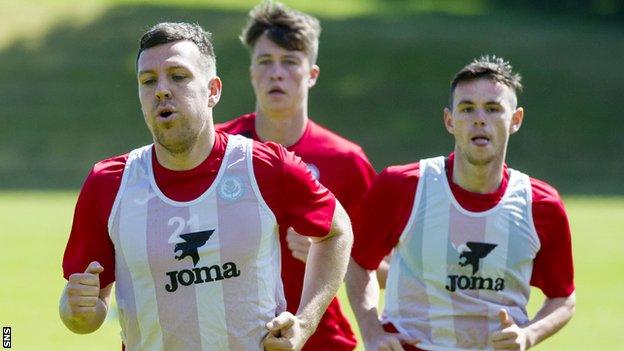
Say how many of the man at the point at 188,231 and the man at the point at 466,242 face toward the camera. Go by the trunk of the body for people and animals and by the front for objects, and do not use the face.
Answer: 2

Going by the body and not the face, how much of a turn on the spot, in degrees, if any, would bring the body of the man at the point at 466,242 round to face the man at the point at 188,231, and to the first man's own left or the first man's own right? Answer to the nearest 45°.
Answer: approximately 45° to the first man's own right

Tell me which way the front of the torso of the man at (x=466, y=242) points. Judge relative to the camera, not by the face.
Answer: toward the camera

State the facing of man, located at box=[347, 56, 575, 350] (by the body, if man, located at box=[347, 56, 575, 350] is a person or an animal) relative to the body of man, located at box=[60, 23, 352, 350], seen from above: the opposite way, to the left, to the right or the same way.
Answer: the same way

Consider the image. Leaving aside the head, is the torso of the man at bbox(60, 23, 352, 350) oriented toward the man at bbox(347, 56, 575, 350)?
no

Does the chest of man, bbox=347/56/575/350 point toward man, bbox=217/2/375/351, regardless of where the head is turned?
no

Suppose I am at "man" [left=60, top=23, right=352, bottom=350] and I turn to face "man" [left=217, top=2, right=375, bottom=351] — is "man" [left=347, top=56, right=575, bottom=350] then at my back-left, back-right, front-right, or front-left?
front-right

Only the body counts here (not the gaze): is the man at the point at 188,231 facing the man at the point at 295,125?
no

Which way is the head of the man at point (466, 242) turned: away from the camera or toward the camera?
toward the camera

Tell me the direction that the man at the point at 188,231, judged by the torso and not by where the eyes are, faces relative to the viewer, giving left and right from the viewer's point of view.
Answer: facing the viewer

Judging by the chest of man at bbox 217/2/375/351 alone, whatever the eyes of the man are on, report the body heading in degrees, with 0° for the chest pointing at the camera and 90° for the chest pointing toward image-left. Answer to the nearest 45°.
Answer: approximately 45°
